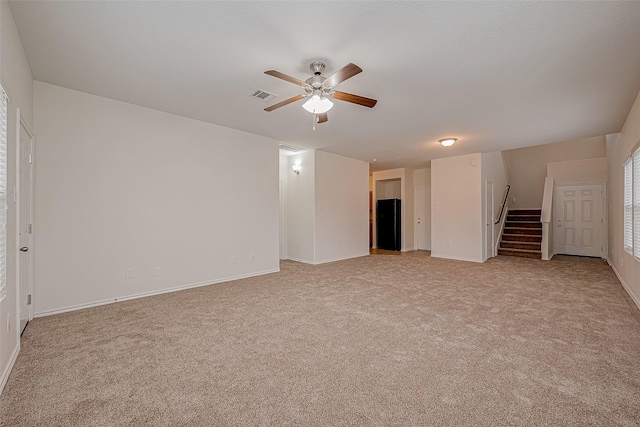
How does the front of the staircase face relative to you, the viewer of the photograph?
facing the viewer

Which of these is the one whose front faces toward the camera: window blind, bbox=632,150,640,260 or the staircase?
the staircase

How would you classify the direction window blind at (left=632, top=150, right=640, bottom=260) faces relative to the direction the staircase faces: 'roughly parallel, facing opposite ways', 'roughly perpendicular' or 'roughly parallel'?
roughly perpendicular

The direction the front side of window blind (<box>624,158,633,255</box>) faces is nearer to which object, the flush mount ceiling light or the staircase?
the flush mount ceiling light

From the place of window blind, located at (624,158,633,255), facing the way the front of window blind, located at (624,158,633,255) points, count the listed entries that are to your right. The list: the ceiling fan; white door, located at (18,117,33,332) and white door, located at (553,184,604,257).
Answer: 1

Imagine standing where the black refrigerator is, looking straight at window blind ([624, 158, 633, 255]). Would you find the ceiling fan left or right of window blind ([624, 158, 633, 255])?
right

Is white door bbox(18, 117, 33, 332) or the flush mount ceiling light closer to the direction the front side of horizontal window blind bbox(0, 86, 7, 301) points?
the flush mount ceiling light

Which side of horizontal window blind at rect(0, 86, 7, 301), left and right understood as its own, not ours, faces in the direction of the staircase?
front

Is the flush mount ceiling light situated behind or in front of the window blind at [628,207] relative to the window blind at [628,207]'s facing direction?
in front

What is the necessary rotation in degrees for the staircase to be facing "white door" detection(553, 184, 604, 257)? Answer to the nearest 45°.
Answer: approximately 135° to its left

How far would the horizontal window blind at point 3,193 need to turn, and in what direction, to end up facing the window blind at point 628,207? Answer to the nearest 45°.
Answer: approximately 45° to its right

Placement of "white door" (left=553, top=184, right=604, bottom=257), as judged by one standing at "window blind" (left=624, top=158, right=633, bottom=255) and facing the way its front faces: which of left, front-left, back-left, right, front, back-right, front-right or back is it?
right

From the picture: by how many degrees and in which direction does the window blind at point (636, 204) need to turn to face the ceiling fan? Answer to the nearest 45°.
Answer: approximately 45° to its left

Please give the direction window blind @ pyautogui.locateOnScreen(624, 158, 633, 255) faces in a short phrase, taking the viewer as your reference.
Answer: facing to the left of the viewer

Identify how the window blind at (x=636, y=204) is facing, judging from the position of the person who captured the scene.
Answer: facing to the left of the viewer

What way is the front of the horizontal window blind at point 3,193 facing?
to the viewer's right

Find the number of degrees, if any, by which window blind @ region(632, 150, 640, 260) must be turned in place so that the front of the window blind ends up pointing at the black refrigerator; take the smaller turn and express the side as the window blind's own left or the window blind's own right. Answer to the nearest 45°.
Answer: approximately 45° to the window blind's own right
